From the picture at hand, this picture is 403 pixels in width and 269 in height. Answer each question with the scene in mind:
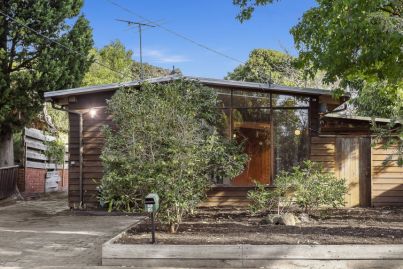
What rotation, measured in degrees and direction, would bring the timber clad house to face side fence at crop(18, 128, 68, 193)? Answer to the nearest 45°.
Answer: approximately 135° to its right

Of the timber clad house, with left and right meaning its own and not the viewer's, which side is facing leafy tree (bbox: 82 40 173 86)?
back

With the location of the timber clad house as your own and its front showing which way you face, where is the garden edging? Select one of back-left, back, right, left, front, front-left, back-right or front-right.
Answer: front

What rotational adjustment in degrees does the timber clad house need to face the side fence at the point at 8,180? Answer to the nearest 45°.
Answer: approximately 135° to its right

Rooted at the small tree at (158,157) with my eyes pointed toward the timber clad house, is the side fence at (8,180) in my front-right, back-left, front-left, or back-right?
front-left

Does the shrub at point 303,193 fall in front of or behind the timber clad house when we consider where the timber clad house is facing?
in front

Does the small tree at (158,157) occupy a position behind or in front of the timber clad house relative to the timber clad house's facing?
in front

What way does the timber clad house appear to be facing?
toward the camera
